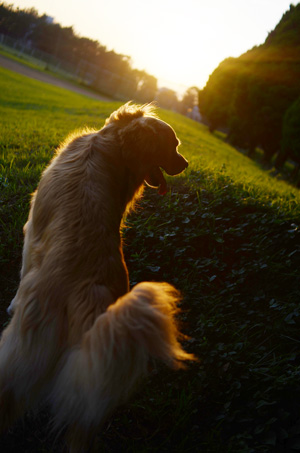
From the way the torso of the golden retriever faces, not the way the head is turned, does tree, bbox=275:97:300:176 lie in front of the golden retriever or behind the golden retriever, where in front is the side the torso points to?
in front

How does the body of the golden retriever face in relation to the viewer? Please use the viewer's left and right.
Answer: facing away from the viewer and to the right of the viewer
